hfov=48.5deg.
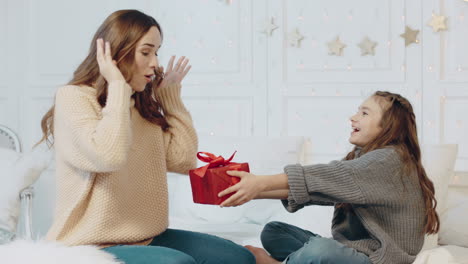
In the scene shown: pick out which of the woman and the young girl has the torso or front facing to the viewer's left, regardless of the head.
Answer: the young girl

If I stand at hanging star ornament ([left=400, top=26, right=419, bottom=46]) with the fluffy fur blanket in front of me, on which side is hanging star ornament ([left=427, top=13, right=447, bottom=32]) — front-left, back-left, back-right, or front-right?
back-left

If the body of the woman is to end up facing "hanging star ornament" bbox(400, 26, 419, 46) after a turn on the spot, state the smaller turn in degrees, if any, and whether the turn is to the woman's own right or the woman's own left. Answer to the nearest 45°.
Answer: approximately 90° to the woman's own left

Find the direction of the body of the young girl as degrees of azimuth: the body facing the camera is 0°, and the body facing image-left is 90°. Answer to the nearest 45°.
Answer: approximately 90°

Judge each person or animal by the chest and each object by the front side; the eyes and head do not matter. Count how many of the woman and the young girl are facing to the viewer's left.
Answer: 1

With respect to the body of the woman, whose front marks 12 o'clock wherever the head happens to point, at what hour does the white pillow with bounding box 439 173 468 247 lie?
The white pillow is roughly at 10 o'clock from the woman.

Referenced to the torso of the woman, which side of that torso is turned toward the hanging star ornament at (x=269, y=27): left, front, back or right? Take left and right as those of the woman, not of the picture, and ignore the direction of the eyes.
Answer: left

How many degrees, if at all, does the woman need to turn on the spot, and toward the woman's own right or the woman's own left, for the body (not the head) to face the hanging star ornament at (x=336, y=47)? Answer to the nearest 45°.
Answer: approximately 90° to the woman's own left

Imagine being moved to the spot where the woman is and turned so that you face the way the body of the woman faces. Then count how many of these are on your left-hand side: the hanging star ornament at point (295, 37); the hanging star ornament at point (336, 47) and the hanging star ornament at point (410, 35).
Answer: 3

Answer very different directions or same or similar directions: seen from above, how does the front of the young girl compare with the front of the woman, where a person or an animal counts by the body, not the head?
very different directions

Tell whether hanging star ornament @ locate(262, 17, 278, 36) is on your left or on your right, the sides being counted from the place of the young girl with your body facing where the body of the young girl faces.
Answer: on your right
